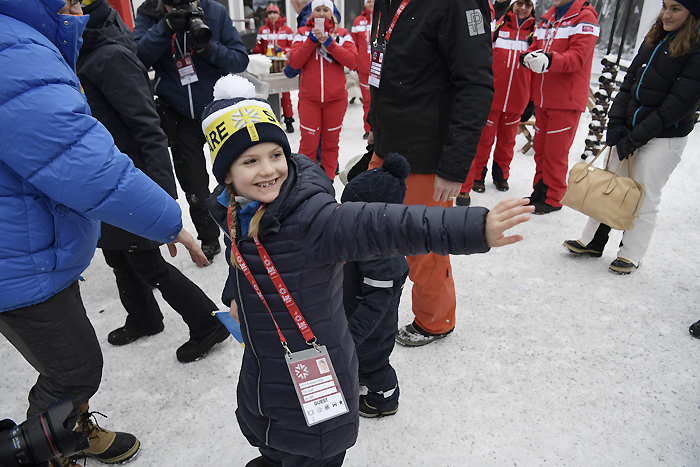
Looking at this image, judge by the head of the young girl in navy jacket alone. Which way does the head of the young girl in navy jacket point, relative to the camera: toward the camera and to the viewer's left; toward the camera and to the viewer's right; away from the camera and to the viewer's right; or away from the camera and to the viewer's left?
toward the camera and to the viewer's left

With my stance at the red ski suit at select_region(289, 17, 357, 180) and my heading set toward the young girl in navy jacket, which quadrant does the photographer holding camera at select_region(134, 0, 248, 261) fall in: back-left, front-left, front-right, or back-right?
front-right

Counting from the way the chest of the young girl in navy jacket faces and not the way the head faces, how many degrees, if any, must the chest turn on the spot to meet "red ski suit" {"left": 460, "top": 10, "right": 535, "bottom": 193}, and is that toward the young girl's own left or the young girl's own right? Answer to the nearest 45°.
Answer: approximately 135° to the young girl's own right

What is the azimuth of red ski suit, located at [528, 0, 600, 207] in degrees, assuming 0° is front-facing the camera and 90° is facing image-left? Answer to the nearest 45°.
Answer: approximately 45°

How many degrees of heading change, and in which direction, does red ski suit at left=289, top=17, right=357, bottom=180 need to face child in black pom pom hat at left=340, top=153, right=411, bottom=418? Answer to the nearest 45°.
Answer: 0° — it already faces them

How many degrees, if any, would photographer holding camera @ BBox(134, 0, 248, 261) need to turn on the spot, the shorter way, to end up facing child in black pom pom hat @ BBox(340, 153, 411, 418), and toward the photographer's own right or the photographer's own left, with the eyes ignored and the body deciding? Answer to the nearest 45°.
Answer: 0° — they already face them

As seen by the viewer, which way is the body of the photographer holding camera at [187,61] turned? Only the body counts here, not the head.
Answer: toward the camera

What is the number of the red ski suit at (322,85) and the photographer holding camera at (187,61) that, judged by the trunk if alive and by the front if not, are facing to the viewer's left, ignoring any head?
0

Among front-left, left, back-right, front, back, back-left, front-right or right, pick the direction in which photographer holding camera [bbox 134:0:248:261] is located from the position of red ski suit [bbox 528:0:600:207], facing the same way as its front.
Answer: front

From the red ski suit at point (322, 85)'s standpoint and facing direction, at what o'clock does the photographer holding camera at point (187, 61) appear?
The photographer holding camera is roughly at 1 o'clock from the red ski suit.

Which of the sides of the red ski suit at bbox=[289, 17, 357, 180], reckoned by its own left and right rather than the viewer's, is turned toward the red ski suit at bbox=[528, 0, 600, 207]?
left
